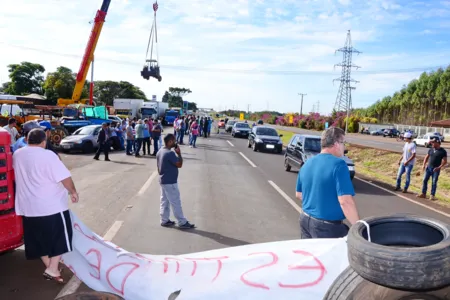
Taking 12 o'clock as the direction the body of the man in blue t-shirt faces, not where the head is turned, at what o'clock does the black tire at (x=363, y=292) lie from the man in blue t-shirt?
The black tire is roughly at 4 o'clock from the man in blue t-shirt.

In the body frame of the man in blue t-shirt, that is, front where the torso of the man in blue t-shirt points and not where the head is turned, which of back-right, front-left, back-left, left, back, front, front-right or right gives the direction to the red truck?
back-left

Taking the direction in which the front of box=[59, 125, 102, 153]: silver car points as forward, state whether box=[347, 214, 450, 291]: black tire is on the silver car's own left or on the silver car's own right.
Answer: on the silver car's own left

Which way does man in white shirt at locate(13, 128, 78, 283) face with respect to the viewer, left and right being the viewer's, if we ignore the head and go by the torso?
facing away from the viewer and to the right of the viewer

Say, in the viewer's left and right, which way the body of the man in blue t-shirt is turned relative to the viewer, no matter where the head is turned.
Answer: facing away from the viewer and to the right of the viewer

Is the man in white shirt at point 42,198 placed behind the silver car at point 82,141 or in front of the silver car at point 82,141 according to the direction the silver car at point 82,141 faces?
in front

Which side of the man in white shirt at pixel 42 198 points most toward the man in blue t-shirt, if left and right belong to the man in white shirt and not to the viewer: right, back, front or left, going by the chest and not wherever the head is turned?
right

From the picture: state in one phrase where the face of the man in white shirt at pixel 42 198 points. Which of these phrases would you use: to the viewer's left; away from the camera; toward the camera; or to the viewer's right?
away from the camera

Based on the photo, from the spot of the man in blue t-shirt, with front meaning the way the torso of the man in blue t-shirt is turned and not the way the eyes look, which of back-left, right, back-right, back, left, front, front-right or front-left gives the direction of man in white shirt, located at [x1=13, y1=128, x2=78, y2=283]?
back-left
